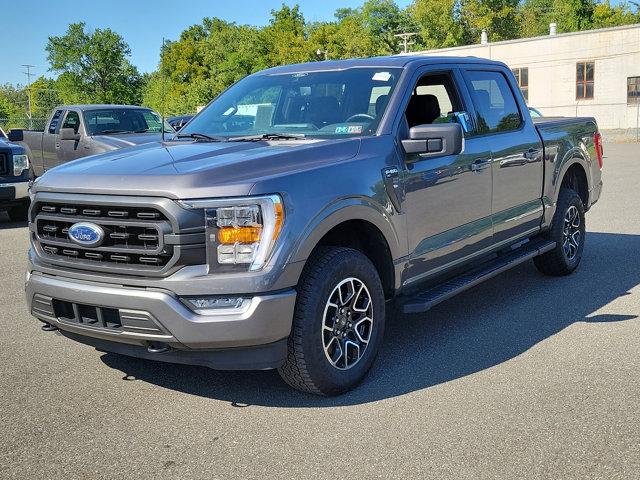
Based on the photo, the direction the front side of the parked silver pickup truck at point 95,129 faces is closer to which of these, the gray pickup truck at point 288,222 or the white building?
the gray pickup truck

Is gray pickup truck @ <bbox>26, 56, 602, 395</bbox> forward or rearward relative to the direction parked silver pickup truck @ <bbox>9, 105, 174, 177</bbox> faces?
forward

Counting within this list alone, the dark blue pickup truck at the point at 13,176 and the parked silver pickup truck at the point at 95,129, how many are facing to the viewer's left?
0

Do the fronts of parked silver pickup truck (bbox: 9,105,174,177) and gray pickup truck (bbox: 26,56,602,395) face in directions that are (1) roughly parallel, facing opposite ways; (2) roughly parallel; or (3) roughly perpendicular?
roughly perpendicular

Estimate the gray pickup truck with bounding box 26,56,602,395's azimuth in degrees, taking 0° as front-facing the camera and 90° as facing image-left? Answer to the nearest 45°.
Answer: approximately 45°

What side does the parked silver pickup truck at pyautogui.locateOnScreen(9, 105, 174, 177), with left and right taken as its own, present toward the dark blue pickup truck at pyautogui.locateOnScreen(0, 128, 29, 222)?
right

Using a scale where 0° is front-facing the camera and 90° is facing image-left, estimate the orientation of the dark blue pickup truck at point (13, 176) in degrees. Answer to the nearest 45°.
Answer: approximately 315°

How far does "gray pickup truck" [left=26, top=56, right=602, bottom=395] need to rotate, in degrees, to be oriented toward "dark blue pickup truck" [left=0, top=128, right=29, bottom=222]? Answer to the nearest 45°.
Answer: approximately 90° to its right

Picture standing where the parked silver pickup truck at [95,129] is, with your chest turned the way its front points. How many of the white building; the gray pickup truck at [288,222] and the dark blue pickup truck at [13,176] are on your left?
1

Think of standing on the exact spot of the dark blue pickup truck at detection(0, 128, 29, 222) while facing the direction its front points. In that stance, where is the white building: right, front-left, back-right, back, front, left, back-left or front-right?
left

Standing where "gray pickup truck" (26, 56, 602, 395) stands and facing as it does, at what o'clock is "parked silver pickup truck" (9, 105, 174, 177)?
The parked silver pickup truck is roughly at 4 o'clock from the gray pickup truck.

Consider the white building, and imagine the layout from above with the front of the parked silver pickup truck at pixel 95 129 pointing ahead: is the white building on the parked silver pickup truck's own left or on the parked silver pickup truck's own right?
on the parked silver pickup truck's own left

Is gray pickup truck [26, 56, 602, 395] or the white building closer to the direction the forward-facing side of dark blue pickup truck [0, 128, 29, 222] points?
the gray pickup truck
